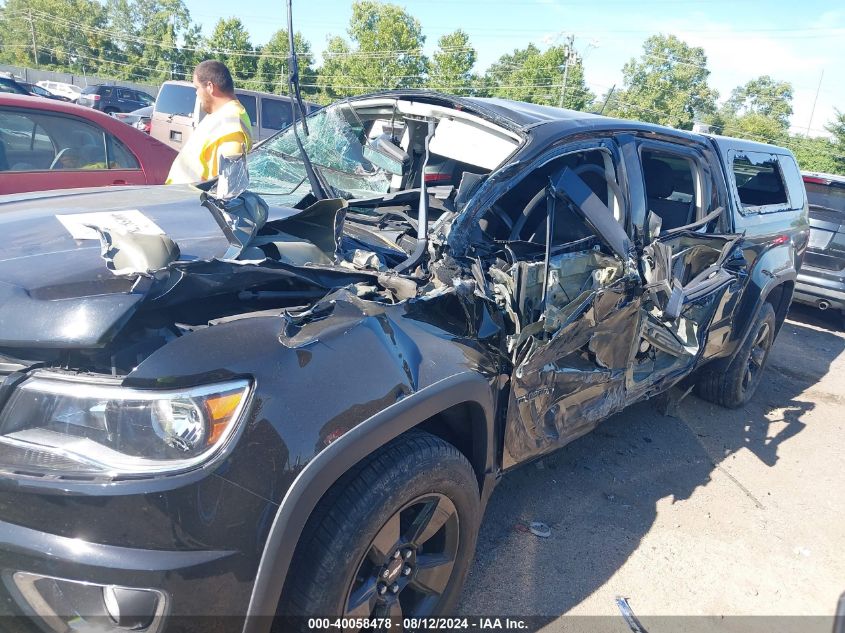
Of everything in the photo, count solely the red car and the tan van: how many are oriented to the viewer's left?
1

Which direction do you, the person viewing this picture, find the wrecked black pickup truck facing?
facing the viewer and to the left of the viewer

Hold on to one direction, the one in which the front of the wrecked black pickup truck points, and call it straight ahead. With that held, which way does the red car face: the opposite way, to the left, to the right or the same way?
the same way

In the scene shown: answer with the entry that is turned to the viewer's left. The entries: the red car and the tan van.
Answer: the red car

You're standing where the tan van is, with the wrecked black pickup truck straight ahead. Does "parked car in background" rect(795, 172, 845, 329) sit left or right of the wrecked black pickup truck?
left

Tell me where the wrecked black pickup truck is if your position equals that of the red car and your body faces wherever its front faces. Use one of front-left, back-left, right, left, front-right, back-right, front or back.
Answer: left

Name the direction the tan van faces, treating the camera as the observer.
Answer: facing away from the viewer and to the right of the viewer

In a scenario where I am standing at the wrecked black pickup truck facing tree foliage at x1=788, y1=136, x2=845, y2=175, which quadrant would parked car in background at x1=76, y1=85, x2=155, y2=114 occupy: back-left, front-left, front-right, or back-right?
front-left
